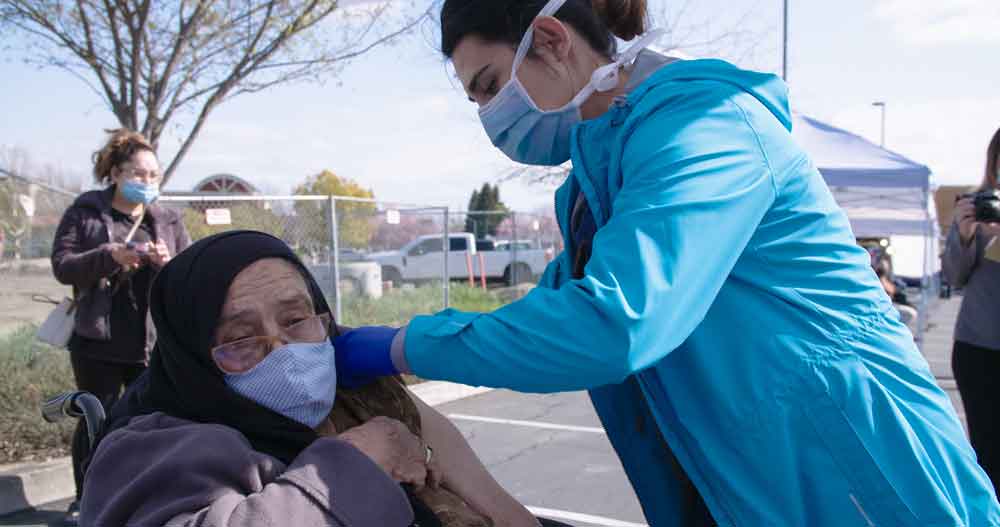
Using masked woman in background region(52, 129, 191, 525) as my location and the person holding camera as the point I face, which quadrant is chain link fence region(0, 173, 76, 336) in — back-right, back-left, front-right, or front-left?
back-left

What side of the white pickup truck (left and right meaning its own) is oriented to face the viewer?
left

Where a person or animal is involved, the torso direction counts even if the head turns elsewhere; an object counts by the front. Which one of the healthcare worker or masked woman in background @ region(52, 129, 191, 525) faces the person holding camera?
the masked woman in background

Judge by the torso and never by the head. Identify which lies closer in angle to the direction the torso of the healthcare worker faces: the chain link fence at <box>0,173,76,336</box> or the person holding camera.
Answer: the chain link fence

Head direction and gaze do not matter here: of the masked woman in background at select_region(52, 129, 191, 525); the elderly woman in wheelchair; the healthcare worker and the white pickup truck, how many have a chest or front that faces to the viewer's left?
2

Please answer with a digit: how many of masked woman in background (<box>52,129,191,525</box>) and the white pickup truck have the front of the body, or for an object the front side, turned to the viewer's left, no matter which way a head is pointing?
1

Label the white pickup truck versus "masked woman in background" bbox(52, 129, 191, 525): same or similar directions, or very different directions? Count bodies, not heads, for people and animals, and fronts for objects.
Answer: very different directions

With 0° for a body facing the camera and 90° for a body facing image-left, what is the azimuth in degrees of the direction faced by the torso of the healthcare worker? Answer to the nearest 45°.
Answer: approximately 90°

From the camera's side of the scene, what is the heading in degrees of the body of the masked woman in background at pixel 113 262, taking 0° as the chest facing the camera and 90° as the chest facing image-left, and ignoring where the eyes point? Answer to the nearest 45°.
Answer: approximately 315°

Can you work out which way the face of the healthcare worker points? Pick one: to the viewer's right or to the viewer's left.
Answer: to the viewer's left

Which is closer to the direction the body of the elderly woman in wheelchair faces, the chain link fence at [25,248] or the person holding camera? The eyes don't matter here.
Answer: the person holding camera

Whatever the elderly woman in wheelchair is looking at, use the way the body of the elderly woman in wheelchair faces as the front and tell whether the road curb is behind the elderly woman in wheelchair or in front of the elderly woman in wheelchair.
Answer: behind
